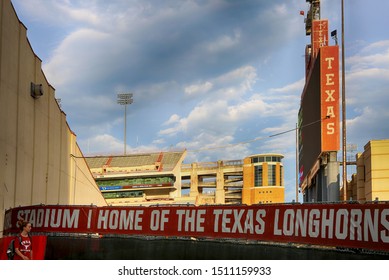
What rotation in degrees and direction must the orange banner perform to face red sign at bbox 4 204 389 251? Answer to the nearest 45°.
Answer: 0° — it already faces it

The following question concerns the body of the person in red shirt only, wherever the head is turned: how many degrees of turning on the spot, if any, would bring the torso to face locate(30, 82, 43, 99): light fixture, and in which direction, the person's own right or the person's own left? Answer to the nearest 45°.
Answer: approximately 135° to the person's own left

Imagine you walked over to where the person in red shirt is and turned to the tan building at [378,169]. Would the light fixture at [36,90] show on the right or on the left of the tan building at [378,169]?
left
